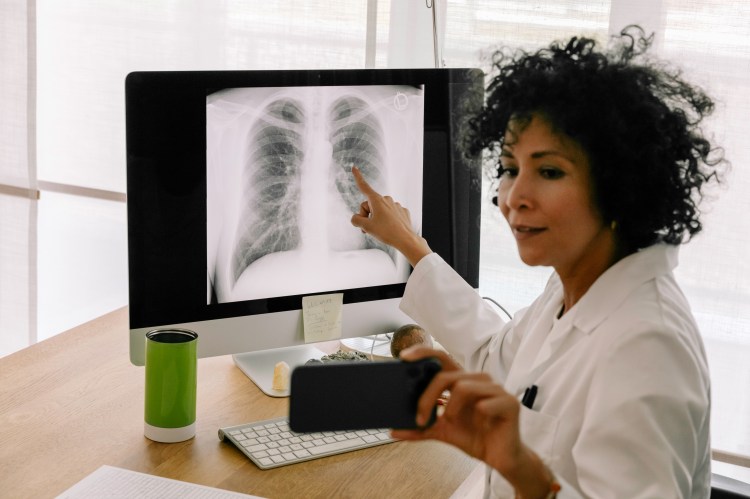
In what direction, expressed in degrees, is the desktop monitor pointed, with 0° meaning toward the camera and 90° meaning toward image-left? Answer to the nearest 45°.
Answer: approximately 315°

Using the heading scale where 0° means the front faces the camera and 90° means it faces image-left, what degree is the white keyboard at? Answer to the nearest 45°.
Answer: approximately 315°

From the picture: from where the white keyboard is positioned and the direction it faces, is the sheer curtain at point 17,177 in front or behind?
behind
